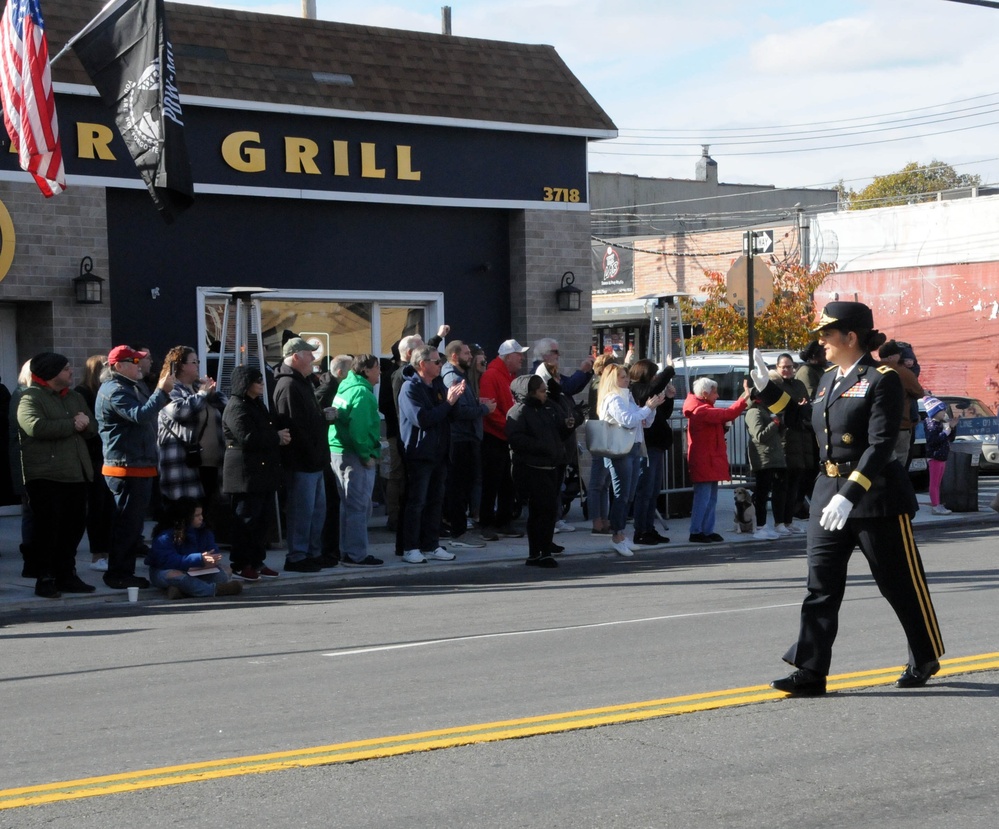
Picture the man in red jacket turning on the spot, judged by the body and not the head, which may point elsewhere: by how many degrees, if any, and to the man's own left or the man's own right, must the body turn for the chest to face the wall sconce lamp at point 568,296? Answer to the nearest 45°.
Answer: approximately 90° to the man's own left

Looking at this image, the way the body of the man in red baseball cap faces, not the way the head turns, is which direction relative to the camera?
to the viewer's right

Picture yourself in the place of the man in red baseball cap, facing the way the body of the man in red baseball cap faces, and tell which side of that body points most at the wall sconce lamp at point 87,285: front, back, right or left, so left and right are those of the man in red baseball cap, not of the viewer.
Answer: left

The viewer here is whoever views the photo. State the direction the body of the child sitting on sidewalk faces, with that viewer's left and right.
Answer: facing the viewer and to the right of the viewer

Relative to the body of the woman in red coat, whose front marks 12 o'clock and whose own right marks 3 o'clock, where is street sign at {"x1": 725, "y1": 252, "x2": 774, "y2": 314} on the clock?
The street sign is roughly at 9 o'clock from the woman in red coat.

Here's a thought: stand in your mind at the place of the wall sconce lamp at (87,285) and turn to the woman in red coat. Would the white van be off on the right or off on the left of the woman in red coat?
left

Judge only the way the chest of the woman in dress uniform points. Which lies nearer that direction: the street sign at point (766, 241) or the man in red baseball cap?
the man in red baseball cap

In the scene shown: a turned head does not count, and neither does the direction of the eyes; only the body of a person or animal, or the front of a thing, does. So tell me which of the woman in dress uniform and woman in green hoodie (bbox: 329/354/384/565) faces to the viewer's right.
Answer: the woman in green hoodie

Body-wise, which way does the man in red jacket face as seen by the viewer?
to the viewer's right

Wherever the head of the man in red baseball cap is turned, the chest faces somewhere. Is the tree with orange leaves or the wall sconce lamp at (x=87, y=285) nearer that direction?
the tree with orange leaves

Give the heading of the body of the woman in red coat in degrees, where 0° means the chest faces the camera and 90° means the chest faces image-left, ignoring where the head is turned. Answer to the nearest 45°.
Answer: approximately 270°

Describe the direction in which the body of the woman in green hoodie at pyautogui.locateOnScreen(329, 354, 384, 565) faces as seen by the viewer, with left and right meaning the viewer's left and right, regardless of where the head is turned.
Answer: facing to the right of the viewer

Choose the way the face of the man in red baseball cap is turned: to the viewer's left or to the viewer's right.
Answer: to the viewer's right

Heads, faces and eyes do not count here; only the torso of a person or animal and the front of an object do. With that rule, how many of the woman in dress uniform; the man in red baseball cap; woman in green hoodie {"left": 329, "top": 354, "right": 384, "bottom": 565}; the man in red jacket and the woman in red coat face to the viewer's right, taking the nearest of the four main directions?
4

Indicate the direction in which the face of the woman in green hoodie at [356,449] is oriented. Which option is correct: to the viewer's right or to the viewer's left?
to the viewer's right

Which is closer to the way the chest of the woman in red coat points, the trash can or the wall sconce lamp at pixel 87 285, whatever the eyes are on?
the trash can

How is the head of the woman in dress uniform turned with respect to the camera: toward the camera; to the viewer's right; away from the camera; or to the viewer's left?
to the viewer's left
